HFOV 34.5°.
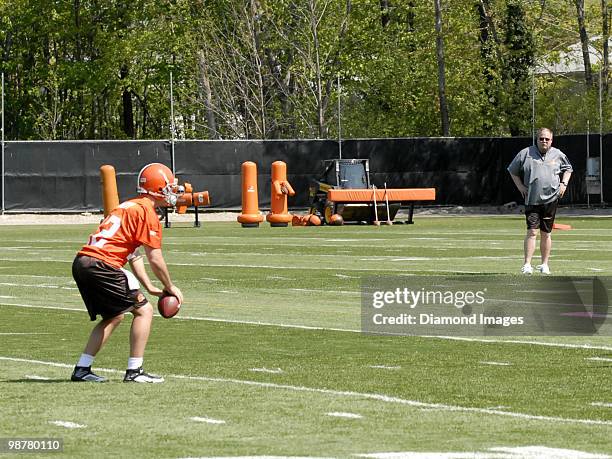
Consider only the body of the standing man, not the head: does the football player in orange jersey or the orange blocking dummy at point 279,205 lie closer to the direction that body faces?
the football player in orange jersey

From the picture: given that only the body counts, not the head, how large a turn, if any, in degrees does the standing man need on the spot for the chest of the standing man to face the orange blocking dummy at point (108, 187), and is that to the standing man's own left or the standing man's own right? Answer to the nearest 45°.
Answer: approximately 135° to the standing man's own right

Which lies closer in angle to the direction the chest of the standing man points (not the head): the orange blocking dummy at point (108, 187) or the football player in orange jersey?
the football player in orange jersey

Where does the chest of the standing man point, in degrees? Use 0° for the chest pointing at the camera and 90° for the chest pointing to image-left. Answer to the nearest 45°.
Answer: approximately 0°

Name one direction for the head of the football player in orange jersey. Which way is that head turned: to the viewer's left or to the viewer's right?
to the viewer's right
